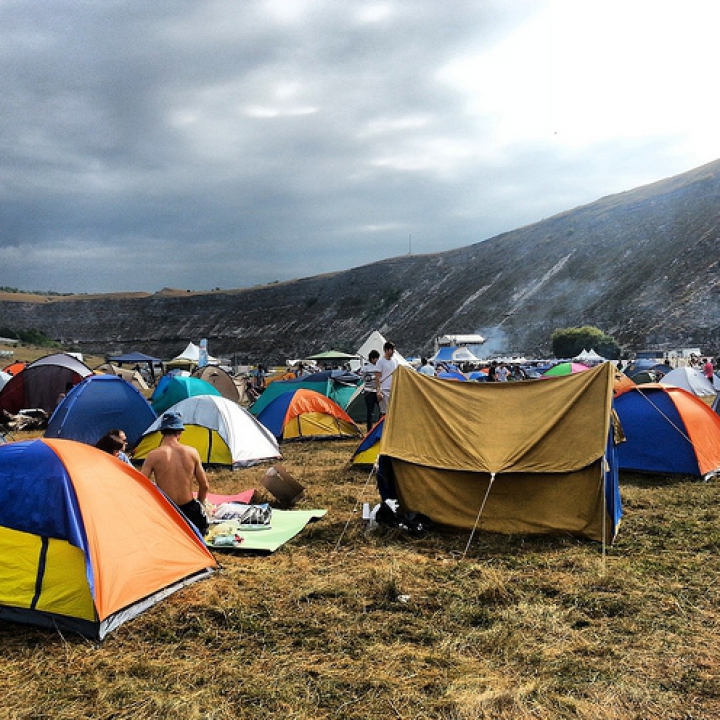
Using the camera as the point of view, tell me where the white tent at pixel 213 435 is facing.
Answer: facing the viewer and to the left of the viewer

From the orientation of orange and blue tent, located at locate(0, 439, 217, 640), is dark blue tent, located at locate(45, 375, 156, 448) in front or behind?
behind

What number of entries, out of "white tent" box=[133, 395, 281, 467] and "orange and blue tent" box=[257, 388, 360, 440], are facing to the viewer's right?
0

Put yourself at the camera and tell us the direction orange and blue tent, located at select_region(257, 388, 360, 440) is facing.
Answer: facing the viewer

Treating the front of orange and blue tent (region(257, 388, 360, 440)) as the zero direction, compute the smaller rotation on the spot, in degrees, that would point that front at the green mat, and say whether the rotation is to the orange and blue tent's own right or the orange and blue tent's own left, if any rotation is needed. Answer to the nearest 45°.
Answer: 0° — it already faces it

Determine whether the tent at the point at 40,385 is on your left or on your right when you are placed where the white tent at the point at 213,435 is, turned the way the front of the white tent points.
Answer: on your right

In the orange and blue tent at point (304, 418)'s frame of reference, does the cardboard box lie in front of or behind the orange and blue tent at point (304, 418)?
in front

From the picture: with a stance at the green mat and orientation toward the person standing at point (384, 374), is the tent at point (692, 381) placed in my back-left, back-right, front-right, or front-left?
front-right

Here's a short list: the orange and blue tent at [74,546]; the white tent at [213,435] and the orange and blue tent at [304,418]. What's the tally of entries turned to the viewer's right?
0

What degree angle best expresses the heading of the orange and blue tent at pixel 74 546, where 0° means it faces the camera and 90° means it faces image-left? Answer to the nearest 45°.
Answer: approximately 45°

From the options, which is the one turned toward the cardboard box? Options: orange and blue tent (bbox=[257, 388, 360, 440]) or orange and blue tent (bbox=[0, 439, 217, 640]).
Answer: orange and blue tent (bbox=[257, 388, 360, 440])

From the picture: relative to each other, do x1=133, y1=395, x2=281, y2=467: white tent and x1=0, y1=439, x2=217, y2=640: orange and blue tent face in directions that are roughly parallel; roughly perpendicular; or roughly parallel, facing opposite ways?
roughly parallel

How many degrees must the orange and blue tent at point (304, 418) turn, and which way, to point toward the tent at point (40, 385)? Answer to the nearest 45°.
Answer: approximately 135° to its right
